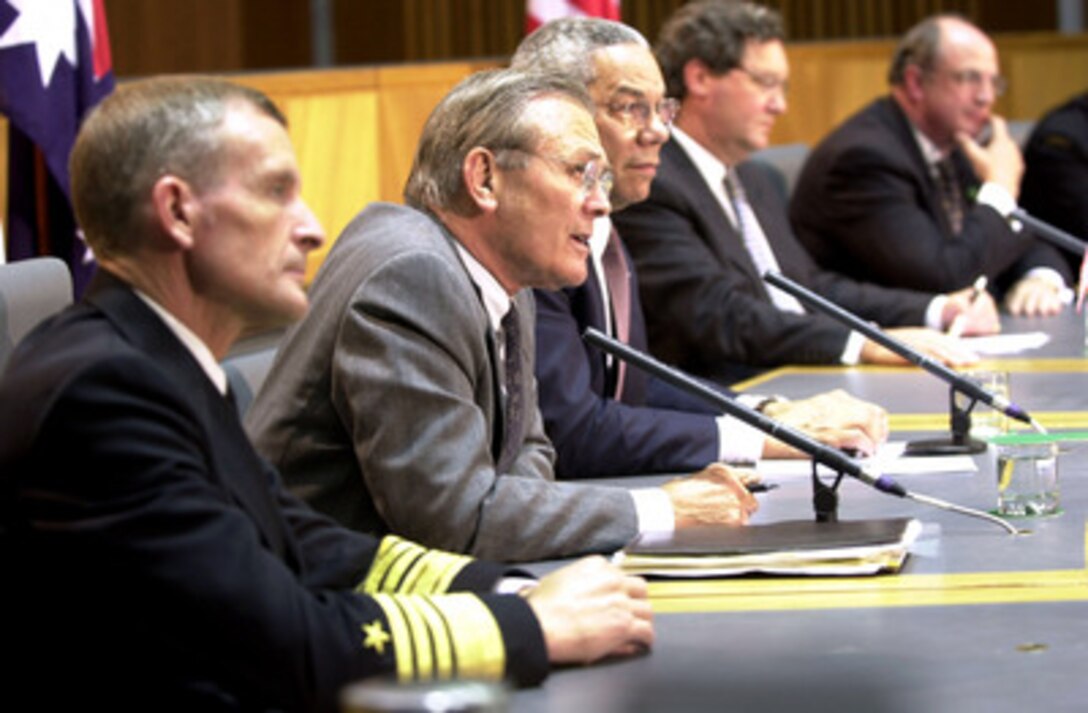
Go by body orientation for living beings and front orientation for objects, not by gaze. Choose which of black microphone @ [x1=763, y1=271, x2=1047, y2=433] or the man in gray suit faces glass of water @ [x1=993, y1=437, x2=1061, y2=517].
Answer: the man in gray suit

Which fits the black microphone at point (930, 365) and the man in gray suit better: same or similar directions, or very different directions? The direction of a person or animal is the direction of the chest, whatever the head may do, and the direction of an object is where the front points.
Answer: very different directions

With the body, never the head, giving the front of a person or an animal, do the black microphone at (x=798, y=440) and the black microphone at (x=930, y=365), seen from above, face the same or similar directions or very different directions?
same or similar directions

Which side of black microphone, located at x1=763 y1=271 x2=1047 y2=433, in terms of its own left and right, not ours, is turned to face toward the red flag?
right

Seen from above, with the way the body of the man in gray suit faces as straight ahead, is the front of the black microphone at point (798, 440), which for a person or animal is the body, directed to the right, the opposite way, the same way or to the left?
the opposite way

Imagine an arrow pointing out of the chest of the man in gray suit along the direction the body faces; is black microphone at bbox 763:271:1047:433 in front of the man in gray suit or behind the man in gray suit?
in front

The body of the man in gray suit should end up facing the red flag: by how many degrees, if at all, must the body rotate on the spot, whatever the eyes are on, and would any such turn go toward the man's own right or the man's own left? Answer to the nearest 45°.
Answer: approximately 90° to the man's own left

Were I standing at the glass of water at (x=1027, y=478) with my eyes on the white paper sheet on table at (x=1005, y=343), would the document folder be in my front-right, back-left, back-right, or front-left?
back-left

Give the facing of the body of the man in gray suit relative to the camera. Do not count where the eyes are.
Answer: to the viewer's right

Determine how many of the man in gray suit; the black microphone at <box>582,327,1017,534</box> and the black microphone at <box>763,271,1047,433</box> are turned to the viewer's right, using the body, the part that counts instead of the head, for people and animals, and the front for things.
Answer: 1

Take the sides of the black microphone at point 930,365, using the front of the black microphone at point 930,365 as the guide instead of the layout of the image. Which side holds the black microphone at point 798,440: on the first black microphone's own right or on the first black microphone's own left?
on the first black microphone's own left

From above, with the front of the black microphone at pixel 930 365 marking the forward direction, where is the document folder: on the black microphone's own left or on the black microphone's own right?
on the black microphone's own left

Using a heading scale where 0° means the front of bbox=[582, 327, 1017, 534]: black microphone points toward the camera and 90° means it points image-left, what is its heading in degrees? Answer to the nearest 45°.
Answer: approximately 90°

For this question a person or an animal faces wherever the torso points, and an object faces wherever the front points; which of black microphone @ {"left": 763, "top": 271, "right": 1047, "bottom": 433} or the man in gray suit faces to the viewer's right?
the man in gray suit

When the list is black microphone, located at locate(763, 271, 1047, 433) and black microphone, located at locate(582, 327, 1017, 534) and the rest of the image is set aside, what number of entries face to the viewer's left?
2

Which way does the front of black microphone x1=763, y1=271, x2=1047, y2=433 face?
to the viewer's left
